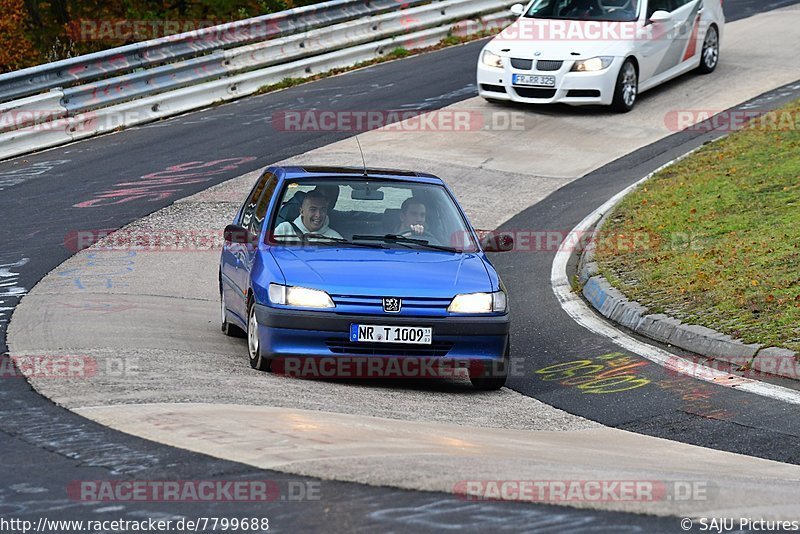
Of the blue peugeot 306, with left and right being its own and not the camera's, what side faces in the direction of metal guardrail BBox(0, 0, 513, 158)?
back

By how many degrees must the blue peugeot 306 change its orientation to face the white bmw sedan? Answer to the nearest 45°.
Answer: approximately 180°

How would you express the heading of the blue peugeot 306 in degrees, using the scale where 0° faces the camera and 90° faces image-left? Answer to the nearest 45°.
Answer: approximately 0°

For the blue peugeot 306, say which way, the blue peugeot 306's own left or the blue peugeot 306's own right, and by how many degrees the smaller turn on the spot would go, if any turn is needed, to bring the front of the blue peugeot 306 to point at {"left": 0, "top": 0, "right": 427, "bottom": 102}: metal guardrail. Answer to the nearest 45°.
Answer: approximately 180°

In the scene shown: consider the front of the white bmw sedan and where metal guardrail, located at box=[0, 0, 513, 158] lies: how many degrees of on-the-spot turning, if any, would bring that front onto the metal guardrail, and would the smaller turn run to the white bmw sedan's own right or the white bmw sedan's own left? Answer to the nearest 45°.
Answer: approximately 45° to the white bmw sedan's own right
